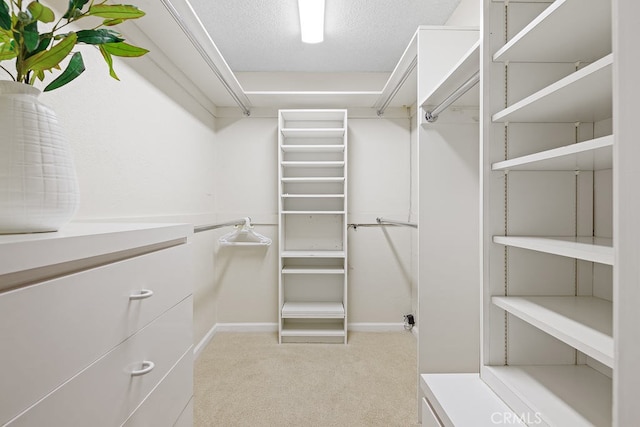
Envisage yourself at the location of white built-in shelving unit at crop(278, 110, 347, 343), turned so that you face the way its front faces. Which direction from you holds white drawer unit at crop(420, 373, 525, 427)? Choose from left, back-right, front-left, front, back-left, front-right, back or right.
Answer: front

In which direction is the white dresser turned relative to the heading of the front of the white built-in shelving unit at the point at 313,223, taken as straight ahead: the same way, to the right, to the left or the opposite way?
to the left

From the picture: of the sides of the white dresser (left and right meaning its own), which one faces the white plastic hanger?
left

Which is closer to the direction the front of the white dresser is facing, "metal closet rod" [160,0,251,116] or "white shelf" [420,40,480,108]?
the white shelf

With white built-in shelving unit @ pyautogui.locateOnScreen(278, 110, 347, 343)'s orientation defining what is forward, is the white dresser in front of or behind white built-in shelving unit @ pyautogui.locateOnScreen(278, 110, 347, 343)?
in front

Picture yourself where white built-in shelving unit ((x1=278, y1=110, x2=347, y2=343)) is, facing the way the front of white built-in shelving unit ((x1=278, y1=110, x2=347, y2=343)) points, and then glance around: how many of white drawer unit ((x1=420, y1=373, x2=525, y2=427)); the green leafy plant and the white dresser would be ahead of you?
3

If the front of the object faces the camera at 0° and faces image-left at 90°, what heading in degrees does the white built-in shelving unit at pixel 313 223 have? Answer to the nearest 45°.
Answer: approximately 0°

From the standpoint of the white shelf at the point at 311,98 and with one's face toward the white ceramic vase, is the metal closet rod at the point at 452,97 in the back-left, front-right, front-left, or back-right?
front-left

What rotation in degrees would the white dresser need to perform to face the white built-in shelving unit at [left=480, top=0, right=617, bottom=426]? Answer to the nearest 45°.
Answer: approximately 45° to its left

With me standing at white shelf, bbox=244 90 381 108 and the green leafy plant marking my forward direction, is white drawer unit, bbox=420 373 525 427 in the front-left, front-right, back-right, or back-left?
front-left

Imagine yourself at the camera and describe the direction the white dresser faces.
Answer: facing the viewer and to the right of the viewer

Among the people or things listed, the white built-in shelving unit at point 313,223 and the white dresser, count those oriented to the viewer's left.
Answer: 0

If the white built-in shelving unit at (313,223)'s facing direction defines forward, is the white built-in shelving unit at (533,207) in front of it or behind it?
in front
